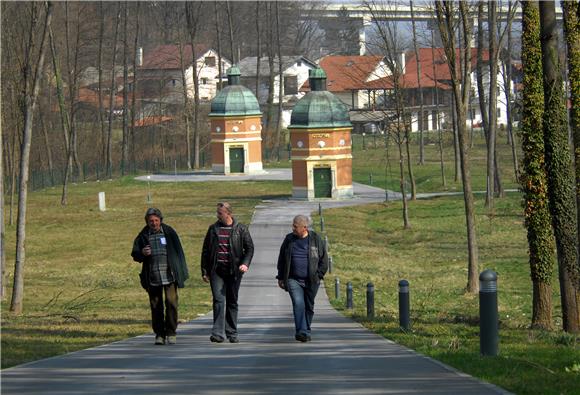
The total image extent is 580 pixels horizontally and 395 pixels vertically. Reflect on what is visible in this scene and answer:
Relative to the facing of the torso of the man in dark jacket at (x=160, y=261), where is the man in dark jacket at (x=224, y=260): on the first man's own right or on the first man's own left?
on the first man's own left

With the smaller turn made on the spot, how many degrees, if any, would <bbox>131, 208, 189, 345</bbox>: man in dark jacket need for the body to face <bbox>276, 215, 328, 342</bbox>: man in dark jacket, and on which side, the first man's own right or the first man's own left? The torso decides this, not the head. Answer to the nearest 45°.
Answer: approximately 90° to the first man's own left

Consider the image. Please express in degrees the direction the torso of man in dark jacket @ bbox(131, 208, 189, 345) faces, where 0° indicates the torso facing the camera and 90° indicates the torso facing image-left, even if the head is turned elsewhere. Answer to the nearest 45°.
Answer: approximately 0°

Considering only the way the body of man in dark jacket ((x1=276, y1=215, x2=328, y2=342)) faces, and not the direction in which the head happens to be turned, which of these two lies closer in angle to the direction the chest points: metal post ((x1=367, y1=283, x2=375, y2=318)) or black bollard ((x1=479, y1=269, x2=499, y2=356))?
the black bollard

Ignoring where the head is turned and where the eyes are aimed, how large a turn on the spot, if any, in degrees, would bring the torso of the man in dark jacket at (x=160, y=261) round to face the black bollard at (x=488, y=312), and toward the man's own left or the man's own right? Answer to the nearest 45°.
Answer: approximately 45° to the man's own left

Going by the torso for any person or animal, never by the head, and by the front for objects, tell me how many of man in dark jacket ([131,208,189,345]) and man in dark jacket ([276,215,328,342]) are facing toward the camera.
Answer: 2

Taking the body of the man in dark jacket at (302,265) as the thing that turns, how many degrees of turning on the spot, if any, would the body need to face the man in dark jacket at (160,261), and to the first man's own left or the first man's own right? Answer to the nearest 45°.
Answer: approximately 45° to the first man's own right

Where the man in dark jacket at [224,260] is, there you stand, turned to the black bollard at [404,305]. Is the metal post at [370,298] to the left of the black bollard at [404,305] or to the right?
left

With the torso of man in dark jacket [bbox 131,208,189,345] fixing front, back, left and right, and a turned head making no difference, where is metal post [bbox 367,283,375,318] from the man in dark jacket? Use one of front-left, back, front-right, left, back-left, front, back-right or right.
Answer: back-left

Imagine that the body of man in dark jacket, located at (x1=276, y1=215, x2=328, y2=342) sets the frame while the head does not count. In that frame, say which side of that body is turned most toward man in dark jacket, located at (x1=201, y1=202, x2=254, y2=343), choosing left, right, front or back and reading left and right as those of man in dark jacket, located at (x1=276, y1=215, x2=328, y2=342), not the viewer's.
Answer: right

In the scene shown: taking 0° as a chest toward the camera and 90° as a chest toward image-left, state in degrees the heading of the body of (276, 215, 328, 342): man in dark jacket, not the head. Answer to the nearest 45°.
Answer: approximately 0°

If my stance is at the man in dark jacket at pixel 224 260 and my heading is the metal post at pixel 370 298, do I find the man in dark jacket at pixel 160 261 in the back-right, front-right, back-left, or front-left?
back-left
